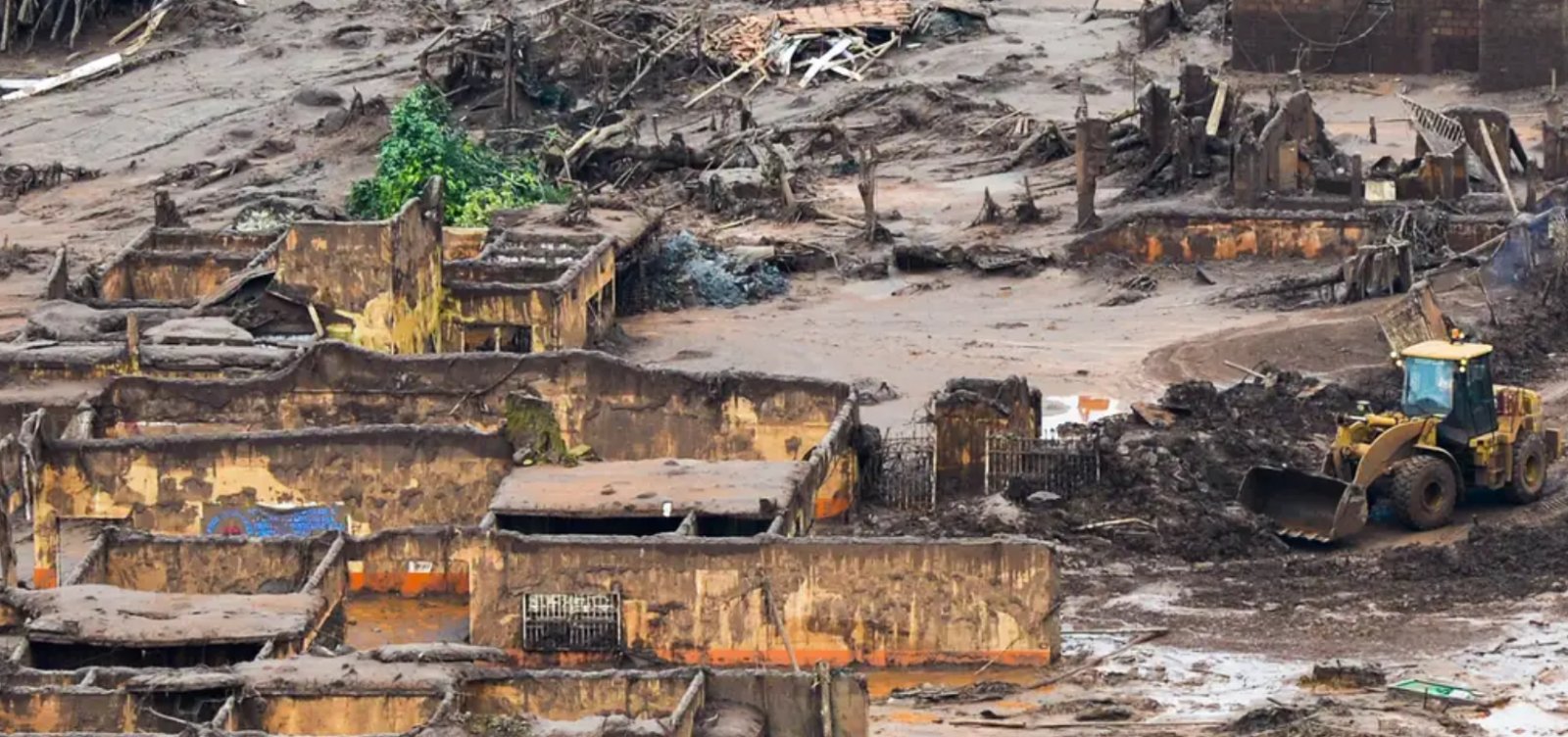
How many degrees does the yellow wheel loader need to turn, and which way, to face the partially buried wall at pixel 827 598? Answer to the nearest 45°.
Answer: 0° — it already faces it

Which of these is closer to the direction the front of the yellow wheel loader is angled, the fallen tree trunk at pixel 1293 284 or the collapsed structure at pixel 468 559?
the collapsed structure

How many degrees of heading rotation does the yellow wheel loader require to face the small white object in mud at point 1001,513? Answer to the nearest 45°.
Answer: approximately 45° to its right

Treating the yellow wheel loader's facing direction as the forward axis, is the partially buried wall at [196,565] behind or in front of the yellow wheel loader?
in front

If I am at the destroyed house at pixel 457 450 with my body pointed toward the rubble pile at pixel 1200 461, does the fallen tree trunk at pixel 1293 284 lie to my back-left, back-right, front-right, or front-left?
front-left

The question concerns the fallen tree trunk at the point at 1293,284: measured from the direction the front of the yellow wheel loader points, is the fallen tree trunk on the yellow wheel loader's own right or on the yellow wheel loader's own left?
on the yellow wheel loader's own right

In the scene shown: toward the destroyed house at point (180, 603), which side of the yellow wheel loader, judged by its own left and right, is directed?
front

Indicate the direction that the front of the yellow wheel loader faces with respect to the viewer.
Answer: facing the viewer and to the left of the viewer

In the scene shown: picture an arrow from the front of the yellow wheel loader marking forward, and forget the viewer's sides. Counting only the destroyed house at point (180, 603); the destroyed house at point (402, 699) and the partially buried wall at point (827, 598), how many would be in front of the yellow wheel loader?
3
